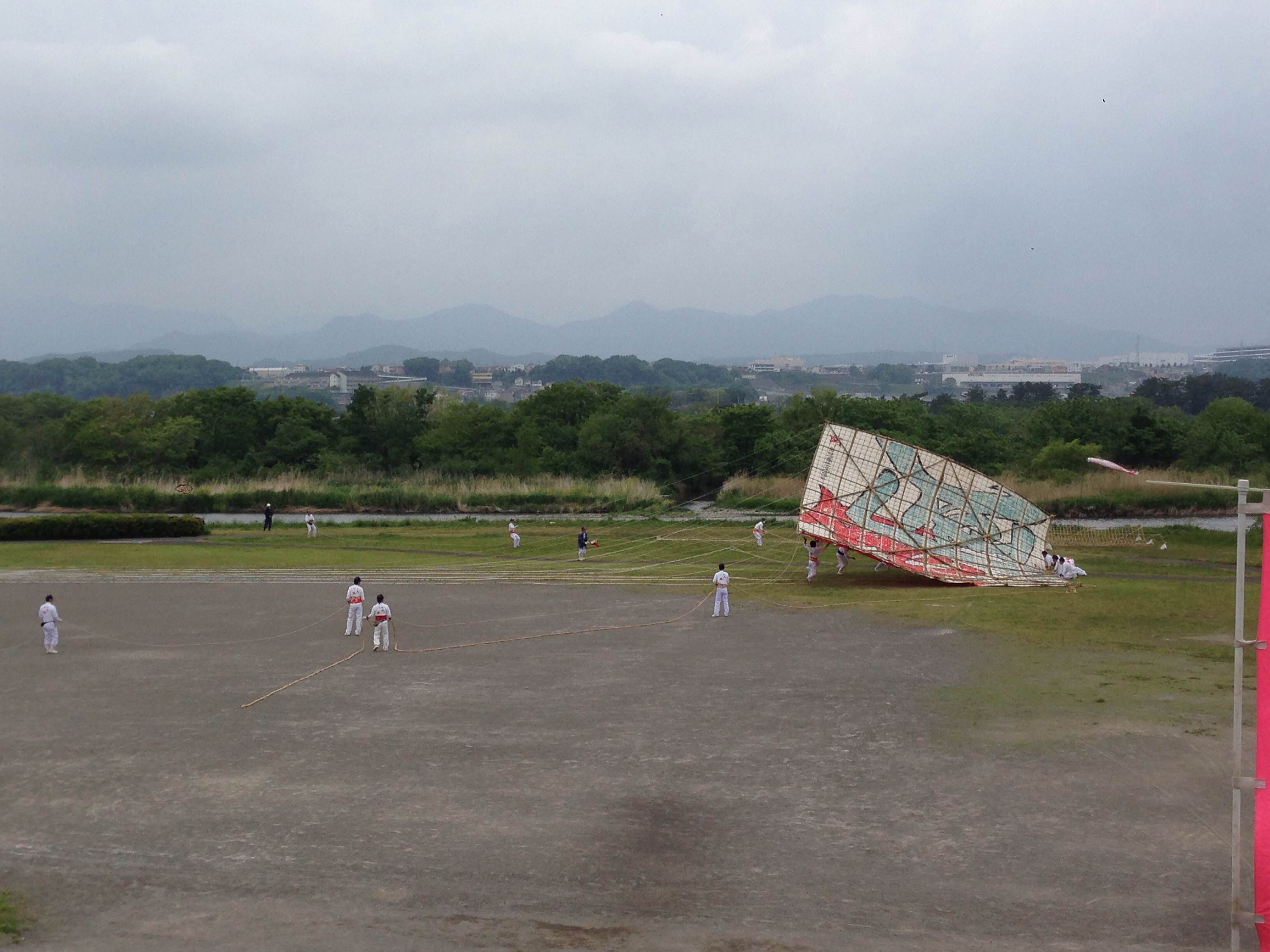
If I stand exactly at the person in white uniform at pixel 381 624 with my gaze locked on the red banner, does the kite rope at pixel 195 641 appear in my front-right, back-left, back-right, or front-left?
back-right

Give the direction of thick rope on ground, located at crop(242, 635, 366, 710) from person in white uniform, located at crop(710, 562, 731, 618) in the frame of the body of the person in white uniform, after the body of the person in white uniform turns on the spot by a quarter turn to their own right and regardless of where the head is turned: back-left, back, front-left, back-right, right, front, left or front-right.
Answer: back-right

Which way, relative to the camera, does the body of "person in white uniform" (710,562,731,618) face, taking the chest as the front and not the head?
away from the camera
